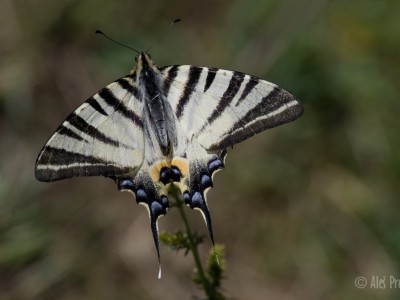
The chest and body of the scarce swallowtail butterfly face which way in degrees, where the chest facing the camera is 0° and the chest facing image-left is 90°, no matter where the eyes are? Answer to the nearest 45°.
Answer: approximately 180°
